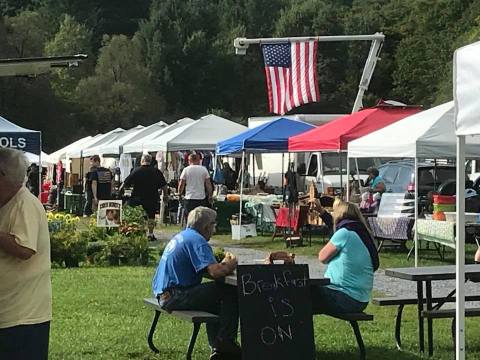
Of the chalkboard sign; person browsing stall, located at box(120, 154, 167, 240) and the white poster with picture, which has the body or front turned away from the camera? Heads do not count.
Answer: the person browsing stall

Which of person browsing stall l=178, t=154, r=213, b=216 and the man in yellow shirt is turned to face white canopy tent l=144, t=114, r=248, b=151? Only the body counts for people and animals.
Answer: the person browsing stall

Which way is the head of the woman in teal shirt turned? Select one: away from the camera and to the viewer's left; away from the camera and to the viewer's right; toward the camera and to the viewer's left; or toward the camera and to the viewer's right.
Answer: away from the camera and to the viewer's left

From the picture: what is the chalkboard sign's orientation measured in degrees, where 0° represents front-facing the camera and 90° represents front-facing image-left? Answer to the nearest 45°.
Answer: approximately 0°

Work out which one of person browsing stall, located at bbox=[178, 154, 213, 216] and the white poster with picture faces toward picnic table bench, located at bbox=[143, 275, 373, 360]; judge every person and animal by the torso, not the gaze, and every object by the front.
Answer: the white poster with picture

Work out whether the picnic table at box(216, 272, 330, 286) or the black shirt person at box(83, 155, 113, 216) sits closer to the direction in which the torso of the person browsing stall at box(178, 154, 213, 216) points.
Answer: the black shirt person

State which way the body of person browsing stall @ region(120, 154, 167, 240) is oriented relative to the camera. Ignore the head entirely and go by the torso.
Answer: away from the camera

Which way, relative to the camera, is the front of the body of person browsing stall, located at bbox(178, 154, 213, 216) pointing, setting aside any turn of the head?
away from the camera

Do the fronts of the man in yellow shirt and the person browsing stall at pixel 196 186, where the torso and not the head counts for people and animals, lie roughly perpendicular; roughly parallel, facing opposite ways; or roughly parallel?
roughly perpendicular

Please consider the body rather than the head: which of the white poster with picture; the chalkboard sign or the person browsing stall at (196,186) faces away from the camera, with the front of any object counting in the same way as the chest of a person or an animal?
the person browsing stall

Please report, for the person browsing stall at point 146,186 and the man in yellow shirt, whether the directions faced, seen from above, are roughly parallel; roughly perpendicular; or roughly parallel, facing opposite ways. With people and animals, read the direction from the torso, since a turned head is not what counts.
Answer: roughly perpendicular

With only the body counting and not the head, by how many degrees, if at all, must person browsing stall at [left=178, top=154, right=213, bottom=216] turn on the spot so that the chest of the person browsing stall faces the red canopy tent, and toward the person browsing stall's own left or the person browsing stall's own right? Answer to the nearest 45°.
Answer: approximately 90° to the person browsing stall's own right
